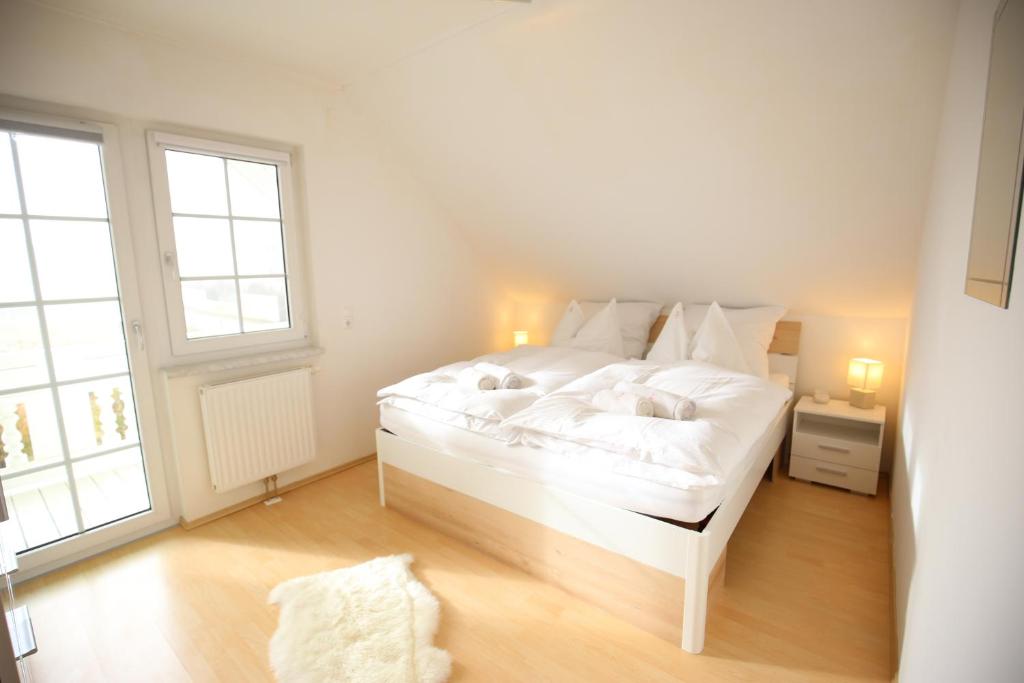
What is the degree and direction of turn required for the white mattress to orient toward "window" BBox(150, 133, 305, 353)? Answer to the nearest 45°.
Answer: approximately 45° to its right

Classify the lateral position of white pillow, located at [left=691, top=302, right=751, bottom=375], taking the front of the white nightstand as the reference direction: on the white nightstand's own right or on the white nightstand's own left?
on the white nightstand's own right

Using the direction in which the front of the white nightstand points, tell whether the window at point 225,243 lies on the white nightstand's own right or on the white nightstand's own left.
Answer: on the white nightstand's own right

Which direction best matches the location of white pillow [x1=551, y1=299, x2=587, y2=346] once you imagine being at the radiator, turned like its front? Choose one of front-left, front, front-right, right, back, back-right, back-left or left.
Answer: front-left

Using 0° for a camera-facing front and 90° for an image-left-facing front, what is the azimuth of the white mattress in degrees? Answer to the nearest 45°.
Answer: approximately 45°

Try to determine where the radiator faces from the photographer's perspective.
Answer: facing the viewer and to the right of the viewer

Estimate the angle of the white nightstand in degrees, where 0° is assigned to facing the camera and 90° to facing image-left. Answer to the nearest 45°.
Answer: approximately 0°

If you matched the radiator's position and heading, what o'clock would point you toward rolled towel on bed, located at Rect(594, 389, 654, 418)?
The rolled towel on bed is roughly at 12 o'clock from the radiator.

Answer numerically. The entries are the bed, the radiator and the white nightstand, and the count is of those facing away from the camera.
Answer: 0

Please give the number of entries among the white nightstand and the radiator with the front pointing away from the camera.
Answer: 0

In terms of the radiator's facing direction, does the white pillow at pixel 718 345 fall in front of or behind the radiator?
in front

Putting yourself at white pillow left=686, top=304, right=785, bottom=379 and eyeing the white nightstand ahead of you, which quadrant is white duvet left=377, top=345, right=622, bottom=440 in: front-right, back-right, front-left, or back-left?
back-right

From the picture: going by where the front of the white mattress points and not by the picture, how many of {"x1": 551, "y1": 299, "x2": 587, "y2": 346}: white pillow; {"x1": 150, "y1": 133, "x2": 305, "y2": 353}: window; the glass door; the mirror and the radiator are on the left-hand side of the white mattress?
1
